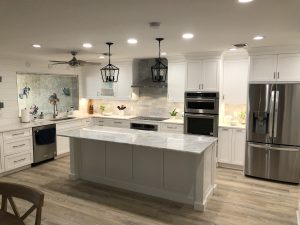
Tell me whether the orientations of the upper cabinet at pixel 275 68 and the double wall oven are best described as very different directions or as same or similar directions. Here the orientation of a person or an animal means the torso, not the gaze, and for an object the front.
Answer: same or similar directions

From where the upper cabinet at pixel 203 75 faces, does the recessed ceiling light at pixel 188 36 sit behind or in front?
in front

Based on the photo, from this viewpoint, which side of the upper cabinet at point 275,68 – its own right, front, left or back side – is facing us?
front

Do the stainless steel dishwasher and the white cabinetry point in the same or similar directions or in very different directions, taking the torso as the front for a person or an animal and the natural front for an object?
same or similar directions

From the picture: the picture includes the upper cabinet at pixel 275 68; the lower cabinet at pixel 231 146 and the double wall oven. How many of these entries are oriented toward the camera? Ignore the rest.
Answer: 3

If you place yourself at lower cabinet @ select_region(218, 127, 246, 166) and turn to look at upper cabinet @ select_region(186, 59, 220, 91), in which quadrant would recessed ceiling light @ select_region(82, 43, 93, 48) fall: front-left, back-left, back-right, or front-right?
front-left

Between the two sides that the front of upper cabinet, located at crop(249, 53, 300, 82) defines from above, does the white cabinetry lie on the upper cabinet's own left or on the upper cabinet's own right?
on the upper cabinet's own right

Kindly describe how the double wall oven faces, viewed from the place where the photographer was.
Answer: facing the viewer

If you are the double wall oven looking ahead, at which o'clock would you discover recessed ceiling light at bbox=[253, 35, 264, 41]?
The recessed ceiling light is roughly at 11 o'clock from the double wall oven.

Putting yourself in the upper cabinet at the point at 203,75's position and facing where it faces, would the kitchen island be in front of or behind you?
in front

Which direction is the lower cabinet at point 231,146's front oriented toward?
toward the camera

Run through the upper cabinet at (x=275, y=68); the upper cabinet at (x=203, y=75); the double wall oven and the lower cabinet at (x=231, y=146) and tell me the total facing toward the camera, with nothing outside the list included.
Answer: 4

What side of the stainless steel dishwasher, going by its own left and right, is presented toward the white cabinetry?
right
